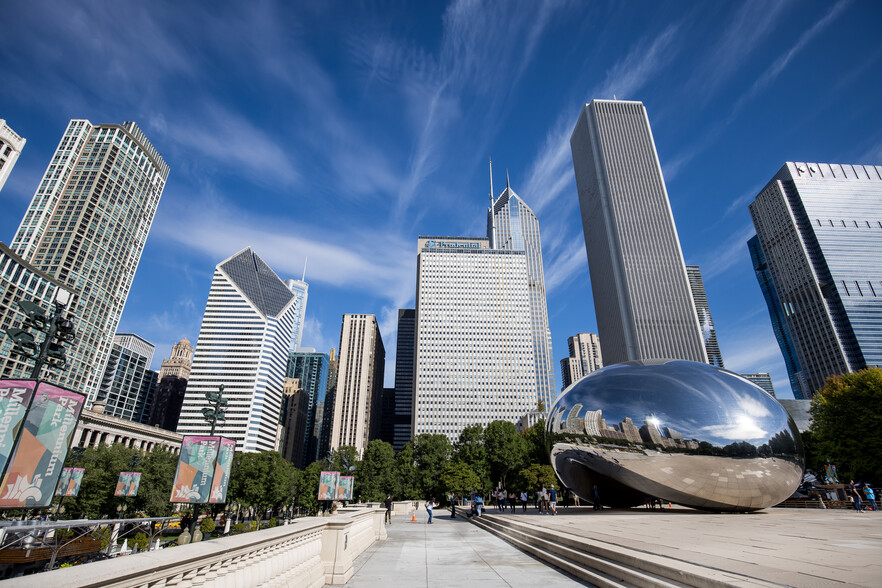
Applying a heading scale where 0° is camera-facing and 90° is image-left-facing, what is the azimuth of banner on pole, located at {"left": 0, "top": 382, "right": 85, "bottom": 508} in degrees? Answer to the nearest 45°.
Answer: approximately 0°

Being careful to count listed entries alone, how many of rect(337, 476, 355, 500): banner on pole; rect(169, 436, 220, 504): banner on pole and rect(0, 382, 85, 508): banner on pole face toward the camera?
3

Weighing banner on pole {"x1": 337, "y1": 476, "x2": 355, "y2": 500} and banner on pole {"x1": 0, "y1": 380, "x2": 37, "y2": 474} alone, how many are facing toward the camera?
2

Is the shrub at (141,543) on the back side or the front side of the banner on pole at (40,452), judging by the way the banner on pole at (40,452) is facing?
on the back side

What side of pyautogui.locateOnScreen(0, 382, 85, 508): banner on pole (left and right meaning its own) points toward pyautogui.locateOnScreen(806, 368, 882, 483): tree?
left

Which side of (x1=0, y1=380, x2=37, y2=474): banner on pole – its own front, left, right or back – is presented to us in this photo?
front

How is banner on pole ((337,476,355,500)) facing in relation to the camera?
toward the camera

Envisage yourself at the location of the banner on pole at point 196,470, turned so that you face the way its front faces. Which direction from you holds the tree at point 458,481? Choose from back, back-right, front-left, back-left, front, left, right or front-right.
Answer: back-left

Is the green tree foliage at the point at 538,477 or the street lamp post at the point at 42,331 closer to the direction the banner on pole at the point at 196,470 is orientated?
the street lamp post

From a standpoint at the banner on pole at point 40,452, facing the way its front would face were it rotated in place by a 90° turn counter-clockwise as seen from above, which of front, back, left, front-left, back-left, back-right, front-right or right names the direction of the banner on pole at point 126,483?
left

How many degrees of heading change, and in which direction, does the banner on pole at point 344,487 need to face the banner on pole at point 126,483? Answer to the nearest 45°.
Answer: approximately 90° to its right

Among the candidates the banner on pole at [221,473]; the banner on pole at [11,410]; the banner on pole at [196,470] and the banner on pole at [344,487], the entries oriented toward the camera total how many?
4

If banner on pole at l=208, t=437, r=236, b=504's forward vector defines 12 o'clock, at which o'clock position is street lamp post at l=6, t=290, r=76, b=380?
The street lamp post is roughly at 1 o'clock from the banner on pole.

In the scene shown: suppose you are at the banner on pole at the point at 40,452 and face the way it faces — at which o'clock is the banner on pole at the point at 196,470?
the banner on pole at the point at 196,470 is roughly at 7 o'clock from the banner on pole at the point at 40,452.

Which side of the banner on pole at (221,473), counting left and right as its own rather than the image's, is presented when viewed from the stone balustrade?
front
